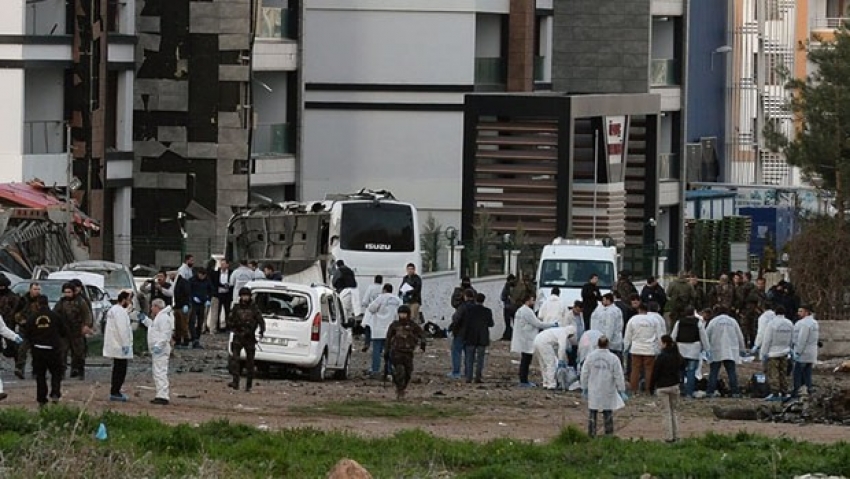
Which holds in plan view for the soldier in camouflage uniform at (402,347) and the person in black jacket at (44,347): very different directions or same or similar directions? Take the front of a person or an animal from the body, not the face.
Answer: very different directions

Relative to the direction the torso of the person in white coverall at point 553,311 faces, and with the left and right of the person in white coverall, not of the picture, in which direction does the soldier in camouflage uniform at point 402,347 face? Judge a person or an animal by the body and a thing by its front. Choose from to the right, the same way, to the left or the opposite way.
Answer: the opposite way

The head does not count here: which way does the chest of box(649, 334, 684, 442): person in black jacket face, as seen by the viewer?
away from the camera

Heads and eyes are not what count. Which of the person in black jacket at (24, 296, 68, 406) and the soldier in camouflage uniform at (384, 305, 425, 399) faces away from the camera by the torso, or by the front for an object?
the person in black jacket

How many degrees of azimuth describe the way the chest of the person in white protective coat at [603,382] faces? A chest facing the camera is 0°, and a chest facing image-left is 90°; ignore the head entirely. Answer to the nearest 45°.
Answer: approximately 180°

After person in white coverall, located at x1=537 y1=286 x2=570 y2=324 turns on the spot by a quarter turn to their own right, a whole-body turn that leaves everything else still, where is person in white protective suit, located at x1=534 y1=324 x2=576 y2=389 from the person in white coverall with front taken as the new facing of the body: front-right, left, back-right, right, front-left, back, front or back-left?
right

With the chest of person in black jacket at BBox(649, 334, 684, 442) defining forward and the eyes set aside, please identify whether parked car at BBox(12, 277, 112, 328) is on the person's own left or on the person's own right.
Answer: on the person's own left

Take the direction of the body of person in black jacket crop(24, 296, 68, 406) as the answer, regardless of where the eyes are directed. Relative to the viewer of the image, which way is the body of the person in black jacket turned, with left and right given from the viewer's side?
facing away from the viewer
